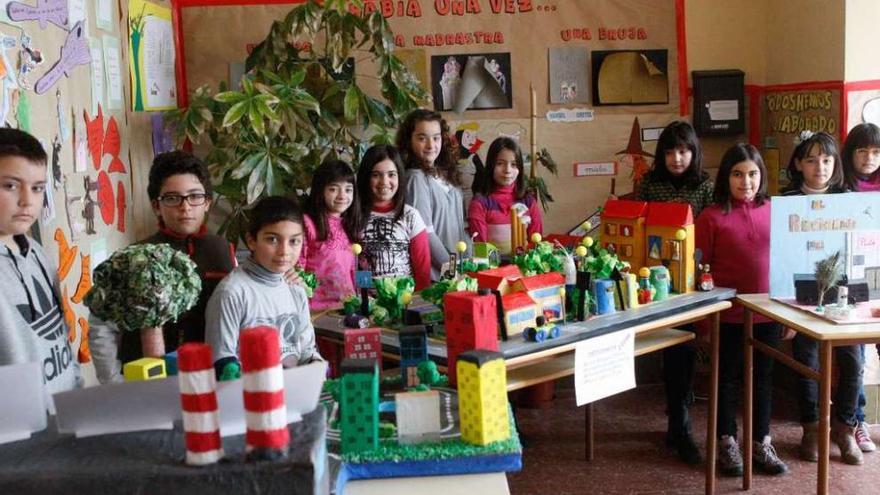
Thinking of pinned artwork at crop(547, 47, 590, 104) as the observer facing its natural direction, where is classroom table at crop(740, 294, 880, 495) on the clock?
The classroom table is roughly at 11 o'clock from the pinned artwork.

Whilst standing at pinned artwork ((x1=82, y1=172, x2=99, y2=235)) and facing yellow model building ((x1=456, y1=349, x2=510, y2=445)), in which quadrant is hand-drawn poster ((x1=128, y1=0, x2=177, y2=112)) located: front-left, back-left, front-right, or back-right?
back-left

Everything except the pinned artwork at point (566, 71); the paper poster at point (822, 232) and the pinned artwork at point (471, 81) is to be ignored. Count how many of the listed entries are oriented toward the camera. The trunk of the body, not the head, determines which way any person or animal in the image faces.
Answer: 3

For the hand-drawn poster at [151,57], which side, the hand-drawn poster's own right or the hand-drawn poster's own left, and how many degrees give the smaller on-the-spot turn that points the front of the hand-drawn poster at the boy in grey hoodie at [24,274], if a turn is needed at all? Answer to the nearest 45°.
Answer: approximately 45° to the hand-drawn poster's own right

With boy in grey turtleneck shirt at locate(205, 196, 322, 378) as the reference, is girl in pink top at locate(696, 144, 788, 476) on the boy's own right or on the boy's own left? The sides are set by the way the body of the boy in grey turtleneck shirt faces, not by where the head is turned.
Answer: on the boy's own left

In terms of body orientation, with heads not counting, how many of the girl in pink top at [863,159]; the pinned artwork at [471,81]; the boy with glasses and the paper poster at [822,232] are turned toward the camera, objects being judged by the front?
4

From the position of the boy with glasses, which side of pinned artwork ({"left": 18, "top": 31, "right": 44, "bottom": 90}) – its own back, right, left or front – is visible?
front

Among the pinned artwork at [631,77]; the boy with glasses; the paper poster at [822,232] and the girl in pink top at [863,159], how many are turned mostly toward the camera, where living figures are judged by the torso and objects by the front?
4

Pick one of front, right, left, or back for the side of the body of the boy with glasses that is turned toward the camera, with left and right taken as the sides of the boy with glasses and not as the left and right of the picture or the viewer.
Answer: front

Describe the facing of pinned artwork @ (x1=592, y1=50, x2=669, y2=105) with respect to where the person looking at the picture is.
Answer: facing the viewer

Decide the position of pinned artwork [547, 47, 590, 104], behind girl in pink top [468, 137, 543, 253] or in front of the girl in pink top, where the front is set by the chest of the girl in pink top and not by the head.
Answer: behind

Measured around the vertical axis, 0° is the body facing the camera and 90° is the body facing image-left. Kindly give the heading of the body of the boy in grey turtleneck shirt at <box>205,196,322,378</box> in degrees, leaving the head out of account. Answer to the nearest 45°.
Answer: approximately 315°

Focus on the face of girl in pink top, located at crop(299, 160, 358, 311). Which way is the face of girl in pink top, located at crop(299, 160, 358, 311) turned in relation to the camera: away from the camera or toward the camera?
toward the camera

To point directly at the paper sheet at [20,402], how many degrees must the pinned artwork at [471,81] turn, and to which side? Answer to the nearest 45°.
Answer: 0° — it already faces it

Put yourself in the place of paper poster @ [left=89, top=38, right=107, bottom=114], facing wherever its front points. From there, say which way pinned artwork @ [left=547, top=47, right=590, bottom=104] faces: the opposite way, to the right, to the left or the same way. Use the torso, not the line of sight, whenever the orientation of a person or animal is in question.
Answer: to the right

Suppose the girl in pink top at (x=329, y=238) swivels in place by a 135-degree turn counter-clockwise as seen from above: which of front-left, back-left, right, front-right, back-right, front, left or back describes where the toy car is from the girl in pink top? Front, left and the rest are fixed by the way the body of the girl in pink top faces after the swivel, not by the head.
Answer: back-right
